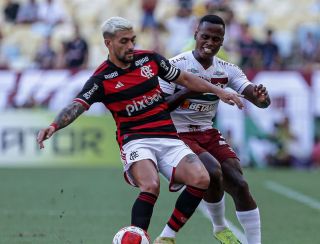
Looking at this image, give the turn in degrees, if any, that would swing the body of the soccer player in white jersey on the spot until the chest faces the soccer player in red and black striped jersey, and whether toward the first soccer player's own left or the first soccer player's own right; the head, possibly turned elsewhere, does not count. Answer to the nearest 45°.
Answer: approximately 45° to the first soccer player's own right

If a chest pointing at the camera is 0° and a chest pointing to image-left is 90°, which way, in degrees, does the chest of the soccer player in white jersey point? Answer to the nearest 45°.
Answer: approximately 0°
